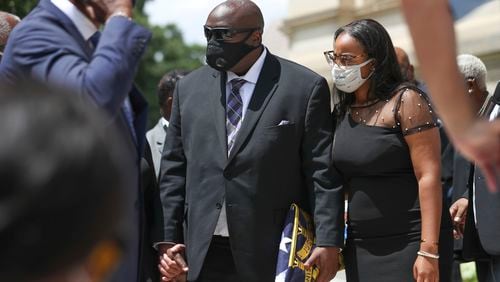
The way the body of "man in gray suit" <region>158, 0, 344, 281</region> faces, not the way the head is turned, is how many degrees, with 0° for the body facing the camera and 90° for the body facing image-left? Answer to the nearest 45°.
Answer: approximately 45°

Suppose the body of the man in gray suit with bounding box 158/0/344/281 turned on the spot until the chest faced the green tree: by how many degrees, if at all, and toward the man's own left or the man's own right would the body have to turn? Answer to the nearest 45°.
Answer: approximately 135° to the man's own right

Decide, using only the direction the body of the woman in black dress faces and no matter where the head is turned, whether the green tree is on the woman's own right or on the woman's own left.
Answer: on the woman's own right

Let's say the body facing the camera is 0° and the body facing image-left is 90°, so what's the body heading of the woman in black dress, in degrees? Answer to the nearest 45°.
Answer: approximately 45°

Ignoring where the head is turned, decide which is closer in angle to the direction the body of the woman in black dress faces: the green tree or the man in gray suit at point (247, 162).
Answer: the man in gray suit
